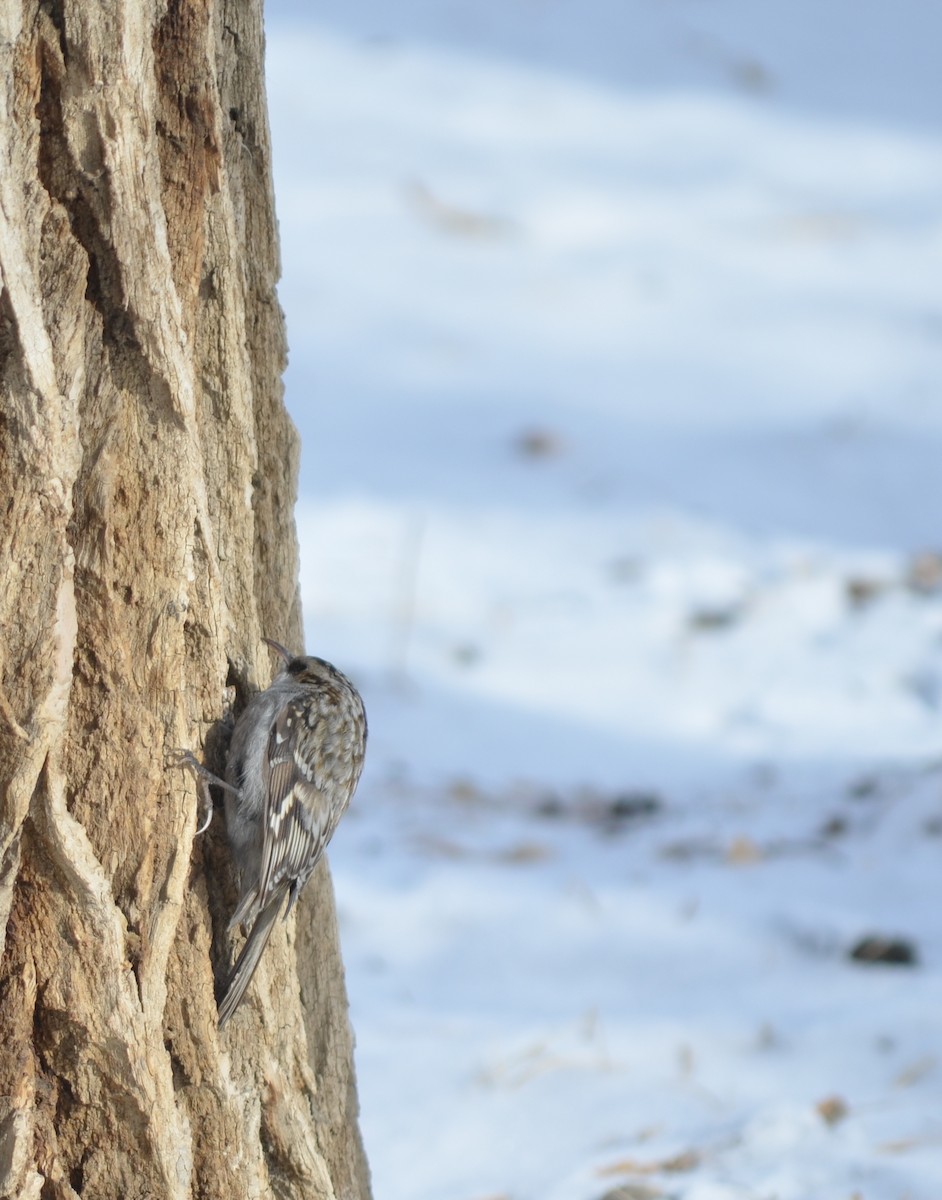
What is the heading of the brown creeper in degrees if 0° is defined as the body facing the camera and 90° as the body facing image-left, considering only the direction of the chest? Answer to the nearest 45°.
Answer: approximately 90°
